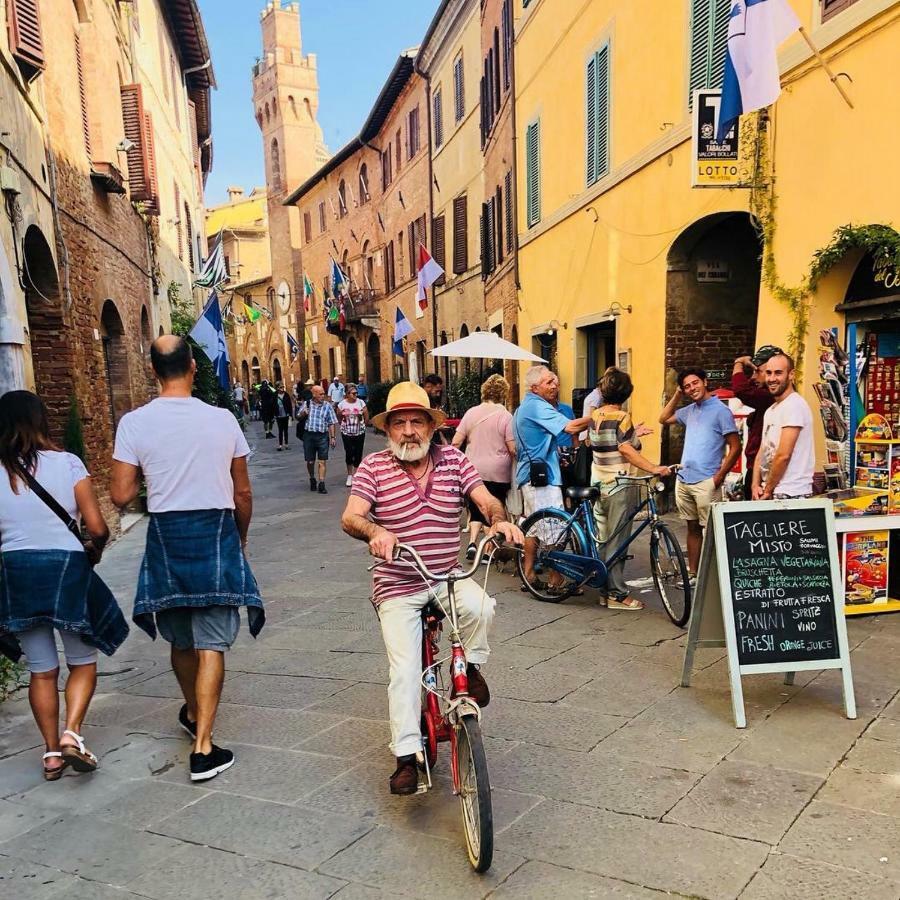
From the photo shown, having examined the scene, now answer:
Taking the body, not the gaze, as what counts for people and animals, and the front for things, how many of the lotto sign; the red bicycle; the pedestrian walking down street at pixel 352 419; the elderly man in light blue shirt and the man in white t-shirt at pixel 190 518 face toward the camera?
3

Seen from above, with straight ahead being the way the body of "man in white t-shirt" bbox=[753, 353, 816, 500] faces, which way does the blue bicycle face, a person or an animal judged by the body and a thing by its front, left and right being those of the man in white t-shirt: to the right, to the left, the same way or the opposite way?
to the left

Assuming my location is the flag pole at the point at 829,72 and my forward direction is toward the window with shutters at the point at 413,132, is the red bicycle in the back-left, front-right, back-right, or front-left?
back-left

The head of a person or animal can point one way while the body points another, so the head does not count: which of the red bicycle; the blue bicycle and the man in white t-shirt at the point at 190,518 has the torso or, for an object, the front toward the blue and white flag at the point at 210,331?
the man in white t-shirt

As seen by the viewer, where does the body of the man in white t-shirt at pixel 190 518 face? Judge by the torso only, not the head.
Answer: away from the camera

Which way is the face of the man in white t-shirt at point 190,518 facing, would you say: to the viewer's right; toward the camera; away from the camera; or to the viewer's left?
away from the camera

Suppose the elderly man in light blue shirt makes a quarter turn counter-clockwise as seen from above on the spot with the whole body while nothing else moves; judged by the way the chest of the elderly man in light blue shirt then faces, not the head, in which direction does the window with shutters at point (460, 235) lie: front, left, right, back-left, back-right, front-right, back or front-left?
front

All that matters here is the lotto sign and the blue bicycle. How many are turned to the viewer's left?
0

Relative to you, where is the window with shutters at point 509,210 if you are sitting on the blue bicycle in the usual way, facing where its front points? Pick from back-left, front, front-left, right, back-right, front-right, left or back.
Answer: back-left

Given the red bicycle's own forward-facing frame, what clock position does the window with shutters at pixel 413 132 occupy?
The window with shutters is roughly at 6 o'clock from the red bicycle.
